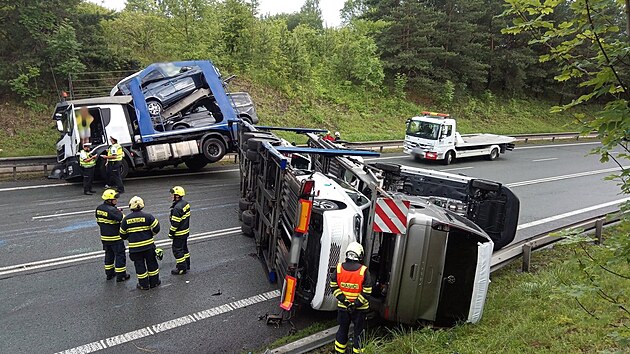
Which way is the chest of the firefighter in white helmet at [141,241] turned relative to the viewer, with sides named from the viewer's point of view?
facing away from the viewer

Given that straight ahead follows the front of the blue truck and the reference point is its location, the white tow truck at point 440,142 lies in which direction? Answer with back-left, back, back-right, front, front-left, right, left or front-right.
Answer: back

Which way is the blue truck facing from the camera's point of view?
to the viewer's left

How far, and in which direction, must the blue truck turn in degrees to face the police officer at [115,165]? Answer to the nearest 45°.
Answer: approximately 45° to its left

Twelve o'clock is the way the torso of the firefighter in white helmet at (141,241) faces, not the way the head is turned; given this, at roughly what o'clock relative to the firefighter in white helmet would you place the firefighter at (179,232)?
The firefighter is roughly at 2 o'clock from the firefighter in white helmet.

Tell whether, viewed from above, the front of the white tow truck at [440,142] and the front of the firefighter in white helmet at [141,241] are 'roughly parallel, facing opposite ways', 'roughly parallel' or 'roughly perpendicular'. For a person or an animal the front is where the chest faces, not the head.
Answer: roughly perpendicular

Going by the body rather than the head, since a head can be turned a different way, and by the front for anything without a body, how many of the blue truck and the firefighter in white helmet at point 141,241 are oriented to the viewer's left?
1

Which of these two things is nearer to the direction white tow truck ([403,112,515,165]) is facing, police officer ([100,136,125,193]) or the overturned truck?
the police officer

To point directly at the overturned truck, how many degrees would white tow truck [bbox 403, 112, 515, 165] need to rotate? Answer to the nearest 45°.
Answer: approximately 45° to its left

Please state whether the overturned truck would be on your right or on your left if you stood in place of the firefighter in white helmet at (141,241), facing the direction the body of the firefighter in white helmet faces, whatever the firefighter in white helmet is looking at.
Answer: on your right

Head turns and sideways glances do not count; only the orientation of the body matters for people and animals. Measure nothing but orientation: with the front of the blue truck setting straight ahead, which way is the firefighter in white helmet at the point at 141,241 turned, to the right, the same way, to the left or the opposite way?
to the right

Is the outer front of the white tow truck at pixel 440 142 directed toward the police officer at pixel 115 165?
yes
